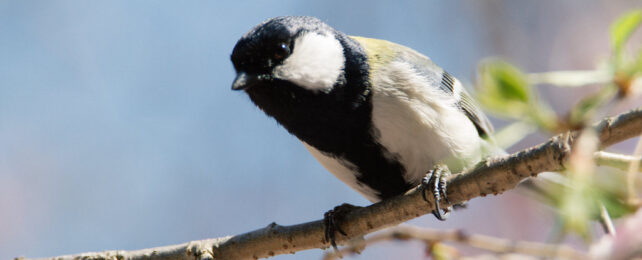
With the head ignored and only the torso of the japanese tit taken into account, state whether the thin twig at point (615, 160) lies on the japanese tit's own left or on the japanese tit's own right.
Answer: on the japanese tit's own left

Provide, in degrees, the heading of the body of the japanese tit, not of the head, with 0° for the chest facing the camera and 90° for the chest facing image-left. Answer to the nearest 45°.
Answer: approximately 45°
